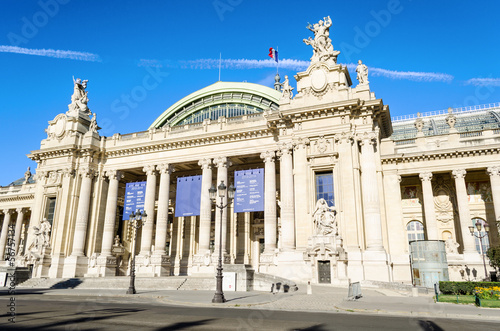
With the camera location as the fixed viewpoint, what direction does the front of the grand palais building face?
facing the viewer and to the left of the viewer
